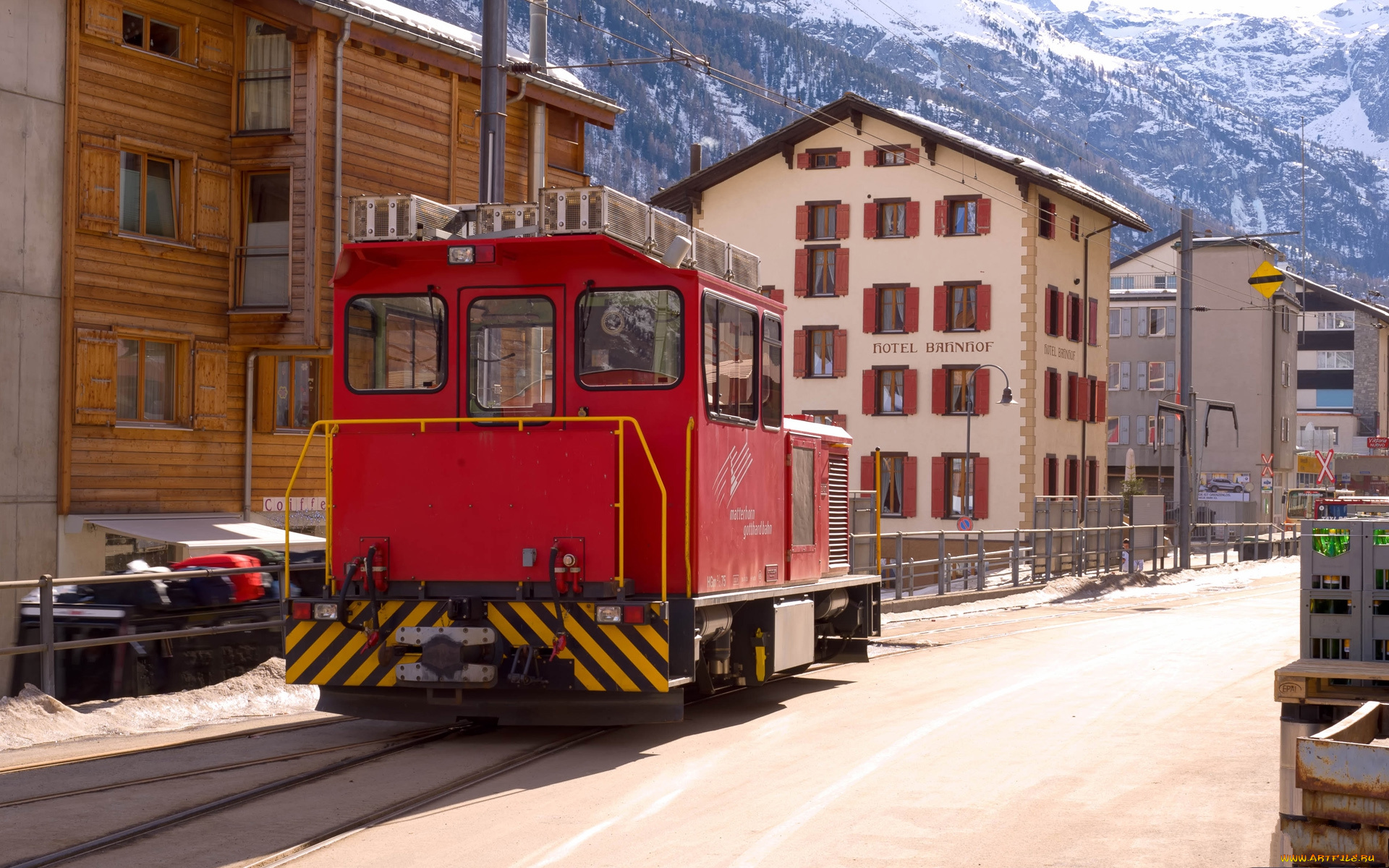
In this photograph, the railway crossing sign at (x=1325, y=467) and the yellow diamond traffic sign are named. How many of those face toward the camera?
2

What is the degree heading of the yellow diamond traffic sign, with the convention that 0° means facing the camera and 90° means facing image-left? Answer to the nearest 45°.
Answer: approximately 0°

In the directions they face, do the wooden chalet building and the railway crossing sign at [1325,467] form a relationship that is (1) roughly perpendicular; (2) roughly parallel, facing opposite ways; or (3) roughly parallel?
roughly perpendicular

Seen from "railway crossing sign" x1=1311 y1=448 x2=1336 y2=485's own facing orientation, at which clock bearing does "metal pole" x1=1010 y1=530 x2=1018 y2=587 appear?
The metal pole is roughly at 1 o'clock from the railway crossing sign.

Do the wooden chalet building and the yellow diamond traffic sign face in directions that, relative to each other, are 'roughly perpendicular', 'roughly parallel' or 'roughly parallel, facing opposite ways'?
roughly perpendicular

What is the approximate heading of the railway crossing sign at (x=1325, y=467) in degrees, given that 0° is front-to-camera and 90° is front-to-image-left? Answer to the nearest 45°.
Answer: approximately 0°
